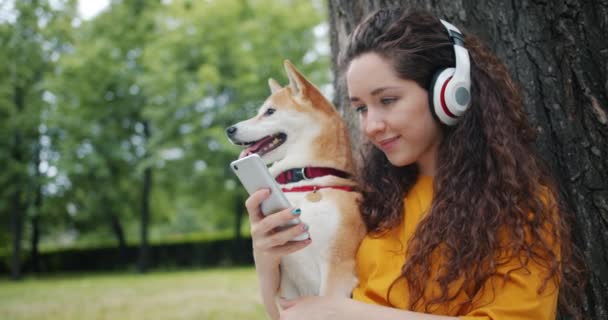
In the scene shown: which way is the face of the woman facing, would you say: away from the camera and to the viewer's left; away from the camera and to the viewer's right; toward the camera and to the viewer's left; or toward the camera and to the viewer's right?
toward the camera and to the viewer's left

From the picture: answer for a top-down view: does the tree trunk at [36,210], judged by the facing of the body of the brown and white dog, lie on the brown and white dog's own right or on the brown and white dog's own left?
on the brown and white dog's own right

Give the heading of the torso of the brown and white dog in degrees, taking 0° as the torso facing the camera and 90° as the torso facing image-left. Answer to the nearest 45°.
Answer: approximately 45°

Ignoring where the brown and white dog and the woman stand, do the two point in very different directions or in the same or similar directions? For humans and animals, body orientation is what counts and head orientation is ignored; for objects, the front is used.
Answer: same or similar directions

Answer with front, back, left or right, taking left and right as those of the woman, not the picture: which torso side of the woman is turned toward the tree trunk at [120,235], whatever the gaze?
right

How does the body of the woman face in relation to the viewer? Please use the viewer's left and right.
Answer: facing the viewer and to the left of the viewer

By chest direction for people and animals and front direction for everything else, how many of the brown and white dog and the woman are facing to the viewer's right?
0

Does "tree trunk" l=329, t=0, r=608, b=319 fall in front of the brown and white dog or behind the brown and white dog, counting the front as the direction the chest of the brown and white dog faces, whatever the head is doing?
behind

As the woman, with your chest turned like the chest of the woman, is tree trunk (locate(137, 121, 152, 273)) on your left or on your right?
on your right
